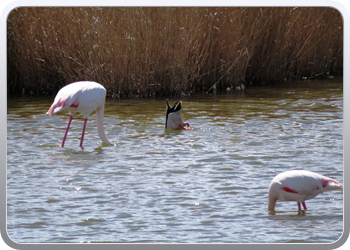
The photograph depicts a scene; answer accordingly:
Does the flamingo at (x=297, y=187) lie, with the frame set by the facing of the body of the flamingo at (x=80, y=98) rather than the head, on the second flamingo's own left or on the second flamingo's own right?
on the second flamingo's own right

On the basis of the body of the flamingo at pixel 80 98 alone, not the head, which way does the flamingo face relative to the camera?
to the viewer's right

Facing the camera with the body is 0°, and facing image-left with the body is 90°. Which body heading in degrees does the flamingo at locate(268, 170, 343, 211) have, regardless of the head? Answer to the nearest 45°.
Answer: approximately 90°

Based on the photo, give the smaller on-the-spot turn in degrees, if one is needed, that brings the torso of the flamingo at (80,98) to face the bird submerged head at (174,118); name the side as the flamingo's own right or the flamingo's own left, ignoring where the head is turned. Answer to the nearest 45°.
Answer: approximately 45° to the flamingo's own left

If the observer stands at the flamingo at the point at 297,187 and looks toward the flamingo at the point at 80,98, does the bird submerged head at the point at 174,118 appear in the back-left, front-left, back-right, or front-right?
front-right

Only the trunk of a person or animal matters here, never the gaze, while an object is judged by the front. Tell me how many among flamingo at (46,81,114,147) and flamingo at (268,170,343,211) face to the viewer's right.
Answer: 1

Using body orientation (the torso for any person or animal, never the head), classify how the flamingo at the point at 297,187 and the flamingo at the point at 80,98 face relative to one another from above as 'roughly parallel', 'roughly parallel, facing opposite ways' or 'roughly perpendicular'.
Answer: roughly parallel, facing opposite ways

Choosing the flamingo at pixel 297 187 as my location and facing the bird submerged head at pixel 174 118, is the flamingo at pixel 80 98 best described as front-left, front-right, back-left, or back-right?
front-left
